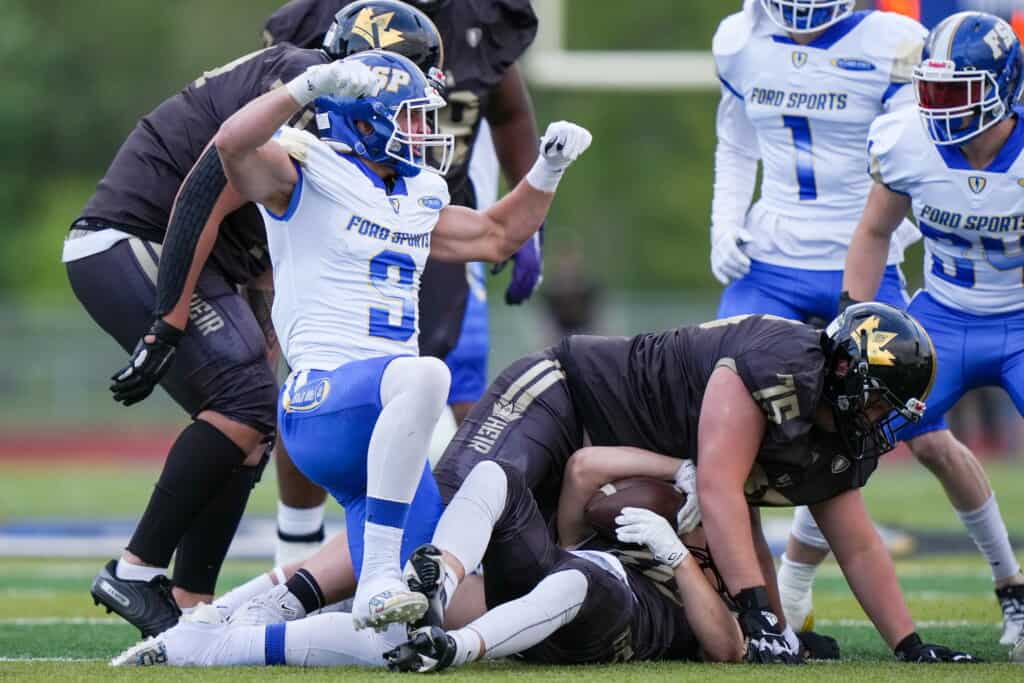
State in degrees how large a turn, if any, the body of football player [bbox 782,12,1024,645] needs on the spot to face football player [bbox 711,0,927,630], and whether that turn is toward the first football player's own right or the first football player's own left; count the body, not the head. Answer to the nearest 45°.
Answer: approximately 135° to the first football player's own right

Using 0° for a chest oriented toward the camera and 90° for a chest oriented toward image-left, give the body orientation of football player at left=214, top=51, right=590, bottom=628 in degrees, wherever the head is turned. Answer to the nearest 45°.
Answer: approximately 315°

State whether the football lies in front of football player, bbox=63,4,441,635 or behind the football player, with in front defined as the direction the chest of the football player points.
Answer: in front

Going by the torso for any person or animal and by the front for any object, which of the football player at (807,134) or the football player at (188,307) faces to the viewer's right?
the football player at (188,307)

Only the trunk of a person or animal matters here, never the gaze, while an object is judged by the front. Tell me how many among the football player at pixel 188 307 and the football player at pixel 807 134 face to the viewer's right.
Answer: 1

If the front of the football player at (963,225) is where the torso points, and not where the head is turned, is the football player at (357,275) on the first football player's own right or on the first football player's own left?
on the first football player's own right

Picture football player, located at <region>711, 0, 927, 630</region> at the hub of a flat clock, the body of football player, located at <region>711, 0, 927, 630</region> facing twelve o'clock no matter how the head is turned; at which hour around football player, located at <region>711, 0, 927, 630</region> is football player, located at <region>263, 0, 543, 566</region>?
football player, located at <region>263, 0, 543, 566</region> is roughly at 3 o'clock from football player, located at <region>711, 0, 927, 630</region>.

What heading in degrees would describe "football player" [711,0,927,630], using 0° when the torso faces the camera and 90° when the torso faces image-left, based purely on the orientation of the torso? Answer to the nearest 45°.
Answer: approximately 0°

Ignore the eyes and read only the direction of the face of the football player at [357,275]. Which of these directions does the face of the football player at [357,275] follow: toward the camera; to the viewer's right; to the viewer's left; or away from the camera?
to the viewer's right

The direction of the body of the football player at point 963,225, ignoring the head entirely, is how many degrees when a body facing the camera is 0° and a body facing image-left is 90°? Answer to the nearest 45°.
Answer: approximately 0°

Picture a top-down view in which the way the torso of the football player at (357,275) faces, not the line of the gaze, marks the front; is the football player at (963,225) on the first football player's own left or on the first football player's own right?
on the first football player's own left

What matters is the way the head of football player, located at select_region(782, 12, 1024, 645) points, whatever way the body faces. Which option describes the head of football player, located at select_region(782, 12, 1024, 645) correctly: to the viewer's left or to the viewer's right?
to the viewer's left
